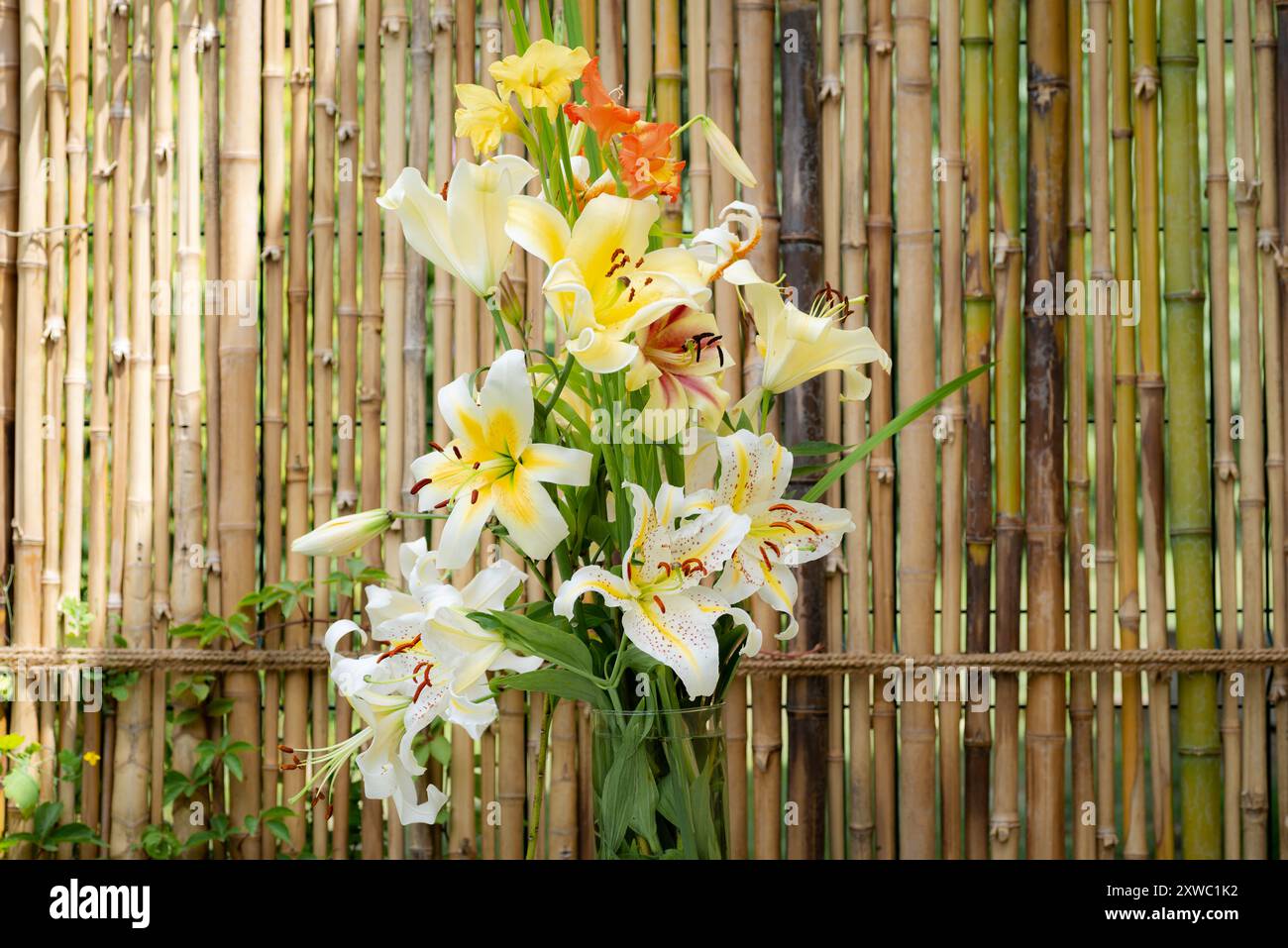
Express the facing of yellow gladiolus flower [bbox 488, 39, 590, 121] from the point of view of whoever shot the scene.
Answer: facing the viewer

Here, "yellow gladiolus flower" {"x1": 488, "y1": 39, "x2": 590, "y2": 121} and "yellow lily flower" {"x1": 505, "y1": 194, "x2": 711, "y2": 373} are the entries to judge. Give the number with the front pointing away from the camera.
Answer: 0

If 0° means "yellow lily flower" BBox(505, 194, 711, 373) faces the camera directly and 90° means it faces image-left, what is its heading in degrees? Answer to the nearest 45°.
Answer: approximately 315°
